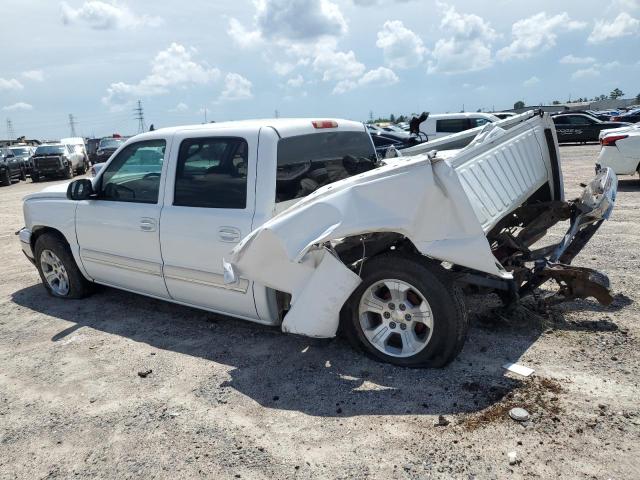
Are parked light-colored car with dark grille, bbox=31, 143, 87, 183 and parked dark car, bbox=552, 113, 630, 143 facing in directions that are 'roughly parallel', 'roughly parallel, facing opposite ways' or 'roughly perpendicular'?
roughly perpendicular

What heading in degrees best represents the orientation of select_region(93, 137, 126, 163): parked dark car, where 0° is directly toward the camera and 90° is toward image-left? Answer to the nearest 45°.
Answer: approximately 45°

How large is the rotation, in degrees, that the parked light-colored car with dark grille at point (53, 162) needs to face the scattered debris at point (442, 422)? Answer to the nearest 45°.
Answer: approximately 45° to its left

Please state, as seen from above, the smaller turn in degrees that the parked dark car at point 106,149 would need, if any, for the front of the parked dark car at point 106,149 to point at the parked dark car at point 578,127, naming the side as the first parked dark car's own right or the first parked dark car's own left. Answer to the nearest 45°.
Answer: approximately 90° to the first parked dark car's own left

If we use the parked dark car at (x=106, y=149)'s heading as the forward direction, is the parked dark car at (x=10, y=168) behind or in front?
in front

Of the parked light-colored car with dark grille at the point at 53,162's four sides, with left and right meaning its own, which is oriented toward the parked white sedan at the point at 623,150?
left

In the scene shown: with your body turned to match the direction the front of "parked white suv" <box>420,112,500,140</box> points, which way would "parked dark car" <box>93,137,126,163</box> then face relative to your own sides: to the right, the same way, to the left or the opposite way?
to the right

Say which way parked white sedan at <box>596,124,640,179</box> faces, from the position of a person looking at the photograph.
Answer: facing away from the viewer and to the right of the viewer

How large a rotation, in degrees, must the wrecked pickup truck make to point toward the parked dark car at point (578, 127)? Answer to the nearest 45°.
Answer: approximately 90° to its right

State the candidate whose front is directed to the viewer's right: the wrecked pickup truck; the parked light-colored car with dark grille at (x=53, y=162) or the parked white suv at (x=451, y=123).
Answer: the parked white suv
